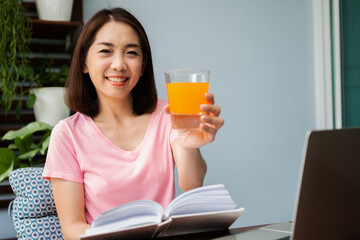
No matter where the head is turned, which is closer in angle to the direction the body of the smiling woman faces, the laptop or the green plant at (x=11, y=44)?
the laptop

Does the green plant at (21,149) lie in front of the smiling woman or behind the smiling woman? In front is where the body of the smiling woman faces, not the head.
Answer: behind

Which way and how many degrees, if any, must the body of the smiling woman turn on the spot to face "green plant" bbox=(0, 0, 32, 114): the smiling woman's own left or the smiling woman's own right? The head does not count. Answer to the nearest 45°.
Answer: approximately 180°

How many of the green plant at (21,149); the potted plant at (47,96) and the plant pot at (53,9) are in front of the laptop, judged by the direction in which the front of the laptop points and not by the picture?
3

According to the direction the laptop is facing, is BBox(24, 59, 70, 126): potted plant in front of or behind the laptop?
in front

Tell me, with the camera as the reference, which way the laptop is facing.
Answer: facing away from the viewer and to the left of the viewer

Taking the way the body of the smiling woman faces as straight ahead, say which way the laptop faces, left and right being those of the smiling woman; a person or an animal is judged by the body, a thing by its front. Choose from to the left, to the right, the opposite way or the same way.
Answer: the opposite way

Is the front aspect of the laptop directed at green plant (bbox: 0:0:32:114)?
yes

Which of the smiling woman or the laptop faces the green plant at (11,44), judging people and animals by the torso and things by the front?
the laptop

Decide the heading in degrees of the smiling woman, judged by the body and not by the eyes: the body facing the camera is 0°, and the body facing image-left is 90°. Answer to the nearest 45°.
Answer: approximately 315°

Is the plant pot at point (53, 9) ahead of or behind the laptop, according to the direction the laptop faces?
ahead
